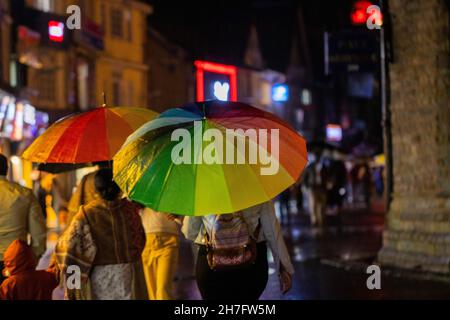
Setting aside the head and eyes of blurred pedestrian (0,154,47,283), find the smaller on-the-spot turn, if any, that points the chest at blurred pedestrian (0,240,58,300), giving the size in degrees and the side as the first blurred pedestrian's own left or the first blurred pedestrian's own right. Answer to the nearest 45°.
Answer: approximately 180°

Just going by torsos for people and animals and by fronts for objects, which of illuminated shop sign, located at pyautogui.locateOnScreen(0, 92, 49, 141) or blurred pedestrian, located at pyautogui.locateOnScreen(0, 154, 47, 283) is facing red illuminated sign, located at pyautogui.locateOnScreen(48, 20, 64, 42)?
the blurred pedestrian

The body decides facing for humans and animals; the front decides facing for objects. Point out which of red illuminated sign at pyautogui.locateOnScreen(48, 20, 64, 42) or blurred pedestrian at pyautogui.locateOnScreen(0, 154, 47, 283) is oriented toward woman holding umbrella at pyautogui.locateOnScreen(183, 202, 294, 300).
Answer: the red illuminated sign

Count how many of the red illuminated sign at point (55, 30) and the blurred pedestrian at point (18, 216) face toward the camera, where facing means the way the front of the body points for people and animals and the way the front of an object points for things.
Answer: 1

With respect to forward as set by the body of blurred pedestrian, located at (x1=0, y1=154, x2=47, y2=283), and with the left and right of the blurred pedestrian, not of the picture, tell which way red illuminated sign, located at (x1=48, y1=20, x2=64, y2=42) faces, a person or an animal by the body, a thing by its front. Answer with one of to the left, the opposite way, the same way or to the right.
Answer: the opposite way

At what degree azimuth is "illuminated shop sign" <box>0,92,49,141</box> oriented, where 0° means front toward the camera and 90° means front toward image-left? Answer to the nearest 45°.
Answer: approximately 315°

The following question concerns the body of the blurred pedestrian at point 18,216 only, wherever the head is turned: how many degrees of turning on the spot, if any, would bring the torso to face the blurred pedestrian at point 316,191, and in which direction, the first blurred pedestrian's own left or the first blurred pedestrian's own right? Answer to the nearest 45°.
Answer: approximately 45° to the first blurred pedestrian's own right

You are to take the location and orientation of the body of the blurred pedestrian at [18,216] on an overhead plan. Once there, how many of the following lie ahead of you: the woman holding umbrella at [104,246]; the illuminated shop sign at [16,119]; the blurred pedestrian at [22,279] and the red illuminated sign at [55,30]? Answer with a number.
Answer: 2

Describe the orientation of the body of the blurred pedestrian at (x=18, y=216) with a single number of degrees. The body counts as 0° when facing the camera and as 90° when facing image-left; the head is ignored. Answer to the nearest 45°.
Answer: approximately 180°
